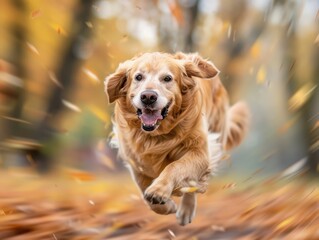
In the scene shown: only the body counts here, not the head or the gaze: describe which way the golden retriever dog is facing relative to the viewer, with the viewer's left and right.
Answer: facing the viewer and to the left of the viewer

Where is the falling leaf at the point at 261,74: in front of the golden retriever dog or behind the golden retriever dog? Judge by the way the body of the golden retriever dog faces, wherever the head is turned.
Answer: behind
